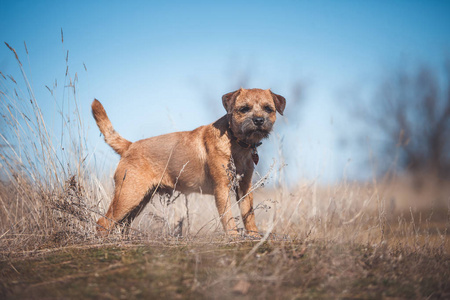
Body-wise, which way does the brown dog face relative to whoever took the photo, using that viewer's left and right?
facing the viewer and to the right of the viewer
